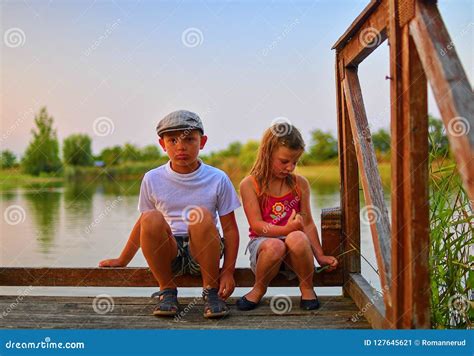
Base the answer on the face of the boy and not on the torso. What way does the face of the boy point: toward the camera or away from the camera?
toward the camera

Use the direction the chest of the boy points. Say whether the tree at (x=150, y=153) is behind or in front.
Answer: behind

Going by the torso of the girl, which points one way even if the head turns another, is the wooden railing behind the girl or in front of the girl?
in front

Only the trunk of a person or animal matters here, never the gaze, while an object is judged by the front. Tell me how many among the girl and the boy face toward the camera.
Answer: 2

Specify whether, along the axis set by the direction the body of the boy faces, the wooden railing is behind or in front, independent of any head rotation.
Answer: in front

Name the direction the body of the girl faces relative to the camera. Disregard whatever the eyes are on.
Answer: toward the camera

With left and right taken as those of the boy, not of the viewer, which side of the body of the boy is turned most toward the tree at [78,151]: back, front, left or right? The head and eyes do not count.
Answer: back

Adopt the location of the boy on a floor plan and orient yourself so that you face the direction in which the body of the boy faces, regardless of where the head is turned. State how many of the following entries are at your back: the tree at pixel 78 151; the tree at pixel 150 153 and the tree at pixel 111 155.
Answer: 3

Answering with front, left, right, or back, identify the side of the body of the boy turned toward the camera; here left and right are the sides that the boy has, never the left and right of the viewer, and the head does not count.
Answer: front
